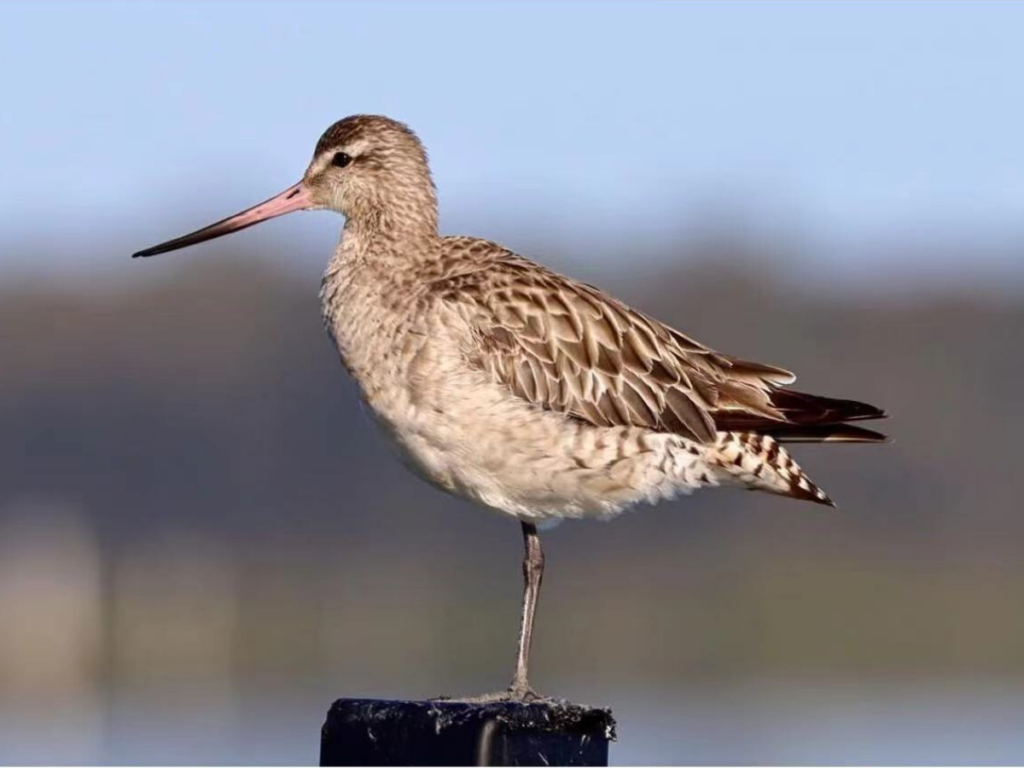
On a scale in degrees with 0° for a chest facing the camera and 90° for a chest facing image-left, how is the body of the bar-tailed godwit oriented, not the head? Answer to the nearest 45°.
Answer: approximately 90°
